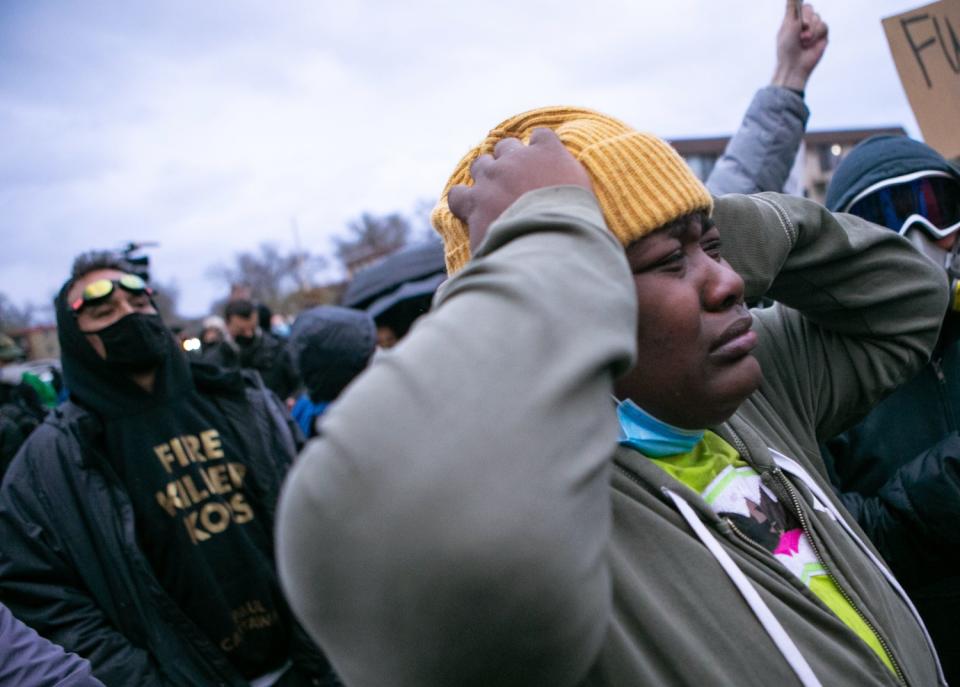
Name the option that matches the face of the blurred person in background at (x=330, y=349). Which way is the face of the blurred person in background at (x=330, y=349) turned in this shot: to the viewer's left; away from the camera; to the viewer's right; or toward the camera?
away from the camera

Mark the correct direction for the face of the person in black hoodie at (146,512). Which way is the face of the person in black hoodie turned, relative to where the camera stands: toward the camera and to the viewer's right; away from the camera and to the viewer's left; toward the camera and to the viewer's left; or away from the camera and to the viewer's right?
toward the camera and to the viewer's right

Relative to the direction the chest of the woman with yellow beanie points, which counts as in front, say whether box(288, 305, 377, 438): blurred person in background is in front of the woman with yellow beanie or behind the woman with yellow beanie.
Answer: behind

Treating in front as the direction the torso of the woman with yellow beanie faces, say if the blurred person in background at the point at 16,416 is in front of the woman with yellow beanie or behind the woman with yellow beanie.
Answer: behind

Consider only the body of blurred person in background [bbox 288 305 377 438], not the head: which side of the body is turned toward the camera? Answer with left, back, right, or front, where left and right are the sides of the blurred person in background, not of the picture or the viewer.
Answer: back

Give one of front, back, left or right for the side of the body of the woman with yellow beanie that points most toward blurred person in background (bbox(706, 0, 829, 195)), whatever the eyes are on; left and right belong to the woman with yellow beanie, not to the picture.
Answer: left

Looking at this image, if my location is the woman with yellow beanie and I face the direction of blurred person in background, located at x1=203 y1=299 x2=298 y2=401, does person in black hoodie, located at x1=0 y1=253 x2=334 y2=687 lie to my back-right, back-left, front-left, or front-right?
front-left

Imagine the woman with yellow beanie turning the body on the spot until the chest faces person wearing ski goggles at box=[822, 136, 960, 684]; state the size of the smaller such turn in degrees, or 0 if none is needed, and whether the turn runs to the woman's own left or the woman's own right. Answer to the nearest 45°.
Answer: approximately 90° to the woman's own left

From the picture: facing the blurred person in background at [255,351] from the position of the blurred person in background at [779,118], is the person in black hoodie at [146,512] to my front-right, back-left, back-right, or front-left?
front-left

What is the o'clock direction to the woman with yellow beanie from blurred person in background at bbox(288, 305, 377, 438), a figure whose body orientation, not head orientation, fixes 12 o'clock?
The woman with yellow beanie is roughly at 6 o'clock from the blurred person in background.

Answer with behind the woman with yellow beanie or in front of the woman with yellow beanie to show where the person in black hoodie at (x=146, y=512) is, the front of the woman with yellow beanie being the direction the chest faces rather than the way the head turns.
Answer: behind

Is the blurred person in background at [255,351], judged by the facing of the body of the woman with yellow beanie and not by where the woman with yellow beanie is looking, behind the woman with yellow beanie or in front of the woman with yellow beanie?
behind

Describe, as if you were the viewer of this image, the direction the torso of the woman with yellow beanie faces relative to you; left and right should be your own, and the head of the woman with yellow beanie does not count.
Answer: facing the viewer and to the right of the viewer

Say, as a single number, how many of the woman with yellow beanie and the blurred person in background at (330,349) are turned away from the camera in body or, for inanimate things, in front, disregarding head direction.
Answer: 1
